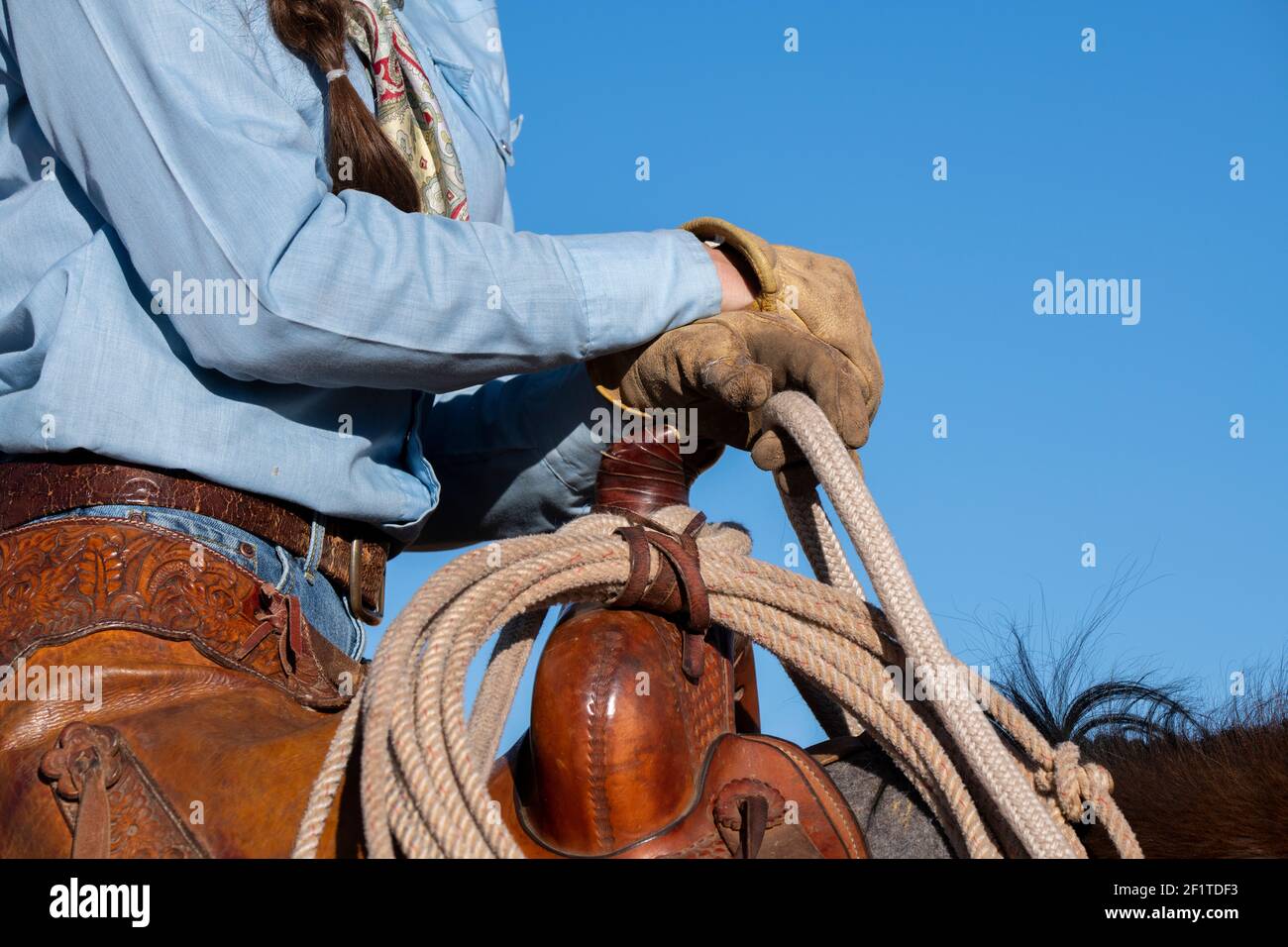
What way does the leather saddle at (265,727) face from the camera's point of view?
to the viewer's right
